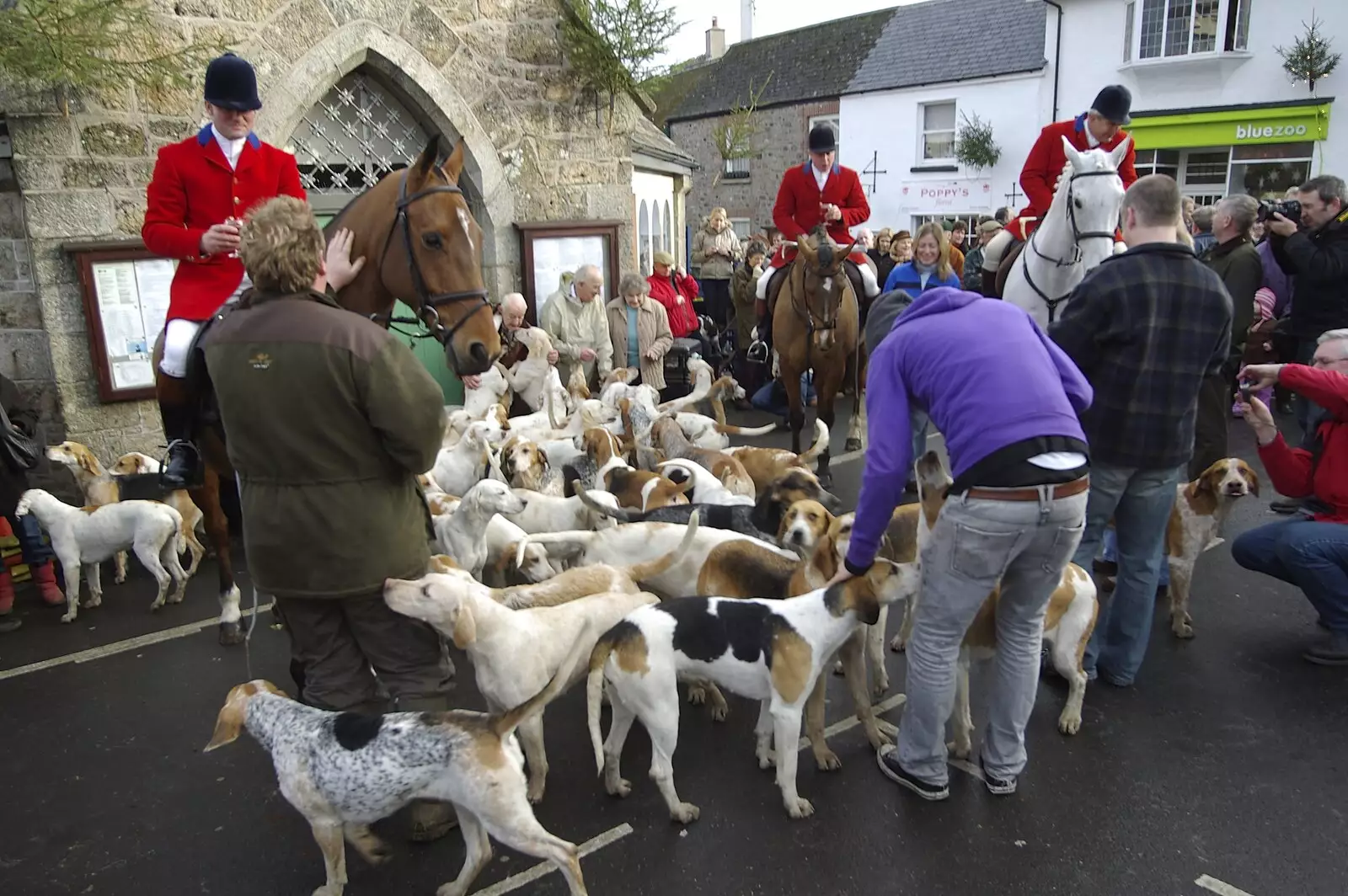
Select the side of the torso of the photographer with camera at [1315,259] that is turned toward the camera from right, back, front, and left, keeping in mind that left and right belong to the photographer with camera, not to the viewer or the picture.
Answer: left

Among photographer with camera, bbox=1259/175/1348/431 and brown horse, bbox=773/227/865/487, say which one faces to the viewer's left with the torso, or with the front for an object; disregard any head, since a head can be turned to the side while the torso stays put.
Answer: the photographer with camera

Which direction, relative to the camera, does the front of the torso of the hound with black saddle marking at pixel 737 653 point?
to the viewer's right

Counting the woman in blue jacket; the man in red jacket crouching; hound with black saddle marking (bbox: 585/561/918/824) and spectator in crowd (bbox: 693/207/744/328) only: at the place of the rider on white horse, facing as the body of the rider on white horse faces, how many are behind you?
2

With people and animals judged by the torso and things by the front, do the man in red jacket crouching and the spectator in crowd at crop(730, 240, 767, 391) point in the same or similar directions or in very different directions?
very different directions

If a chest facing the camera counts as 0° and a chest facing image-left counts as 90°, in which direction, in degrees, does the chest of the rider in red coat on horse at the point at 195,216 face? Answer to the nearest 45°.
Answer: approximately 315°

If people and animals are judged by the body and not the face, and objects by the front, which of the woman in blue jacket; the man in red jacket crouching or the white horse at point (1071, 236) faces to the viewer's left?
the man in red jacket crouching

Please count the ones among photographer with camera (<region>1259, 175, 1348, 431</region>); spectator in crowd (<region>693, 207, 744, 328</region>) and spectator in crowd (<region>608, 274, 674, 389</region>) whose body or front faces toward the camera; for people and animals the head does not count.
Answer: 2

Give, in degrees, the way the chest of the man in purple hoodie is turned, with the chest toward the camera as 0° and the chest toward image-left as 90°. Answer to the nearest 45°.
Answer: approximately 135°

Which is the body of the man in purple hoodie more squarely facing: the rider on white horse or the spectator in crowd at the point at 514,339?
the spectator in crowd

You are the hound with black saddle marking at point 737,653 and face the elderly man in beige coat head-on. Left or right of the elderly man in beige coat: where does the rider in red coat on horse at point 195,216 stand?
left

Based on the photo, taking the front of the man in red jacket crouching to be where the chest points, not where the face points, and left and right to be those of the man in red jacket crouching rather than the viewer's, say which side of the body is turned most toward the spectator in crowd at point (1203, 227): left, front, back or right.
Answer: right

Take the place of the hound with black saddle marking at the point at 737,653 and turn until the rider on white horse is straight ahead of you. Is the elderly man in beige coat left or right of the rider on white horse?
left
